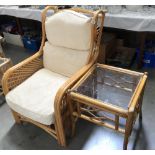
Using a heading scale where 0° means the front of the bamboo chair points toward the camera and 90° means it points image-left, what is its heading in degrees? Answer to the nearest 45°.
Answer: approximately 45°

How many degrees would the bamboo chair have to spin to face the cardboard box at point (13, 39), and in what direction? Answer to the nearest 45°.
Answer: approximately 135° to its right
